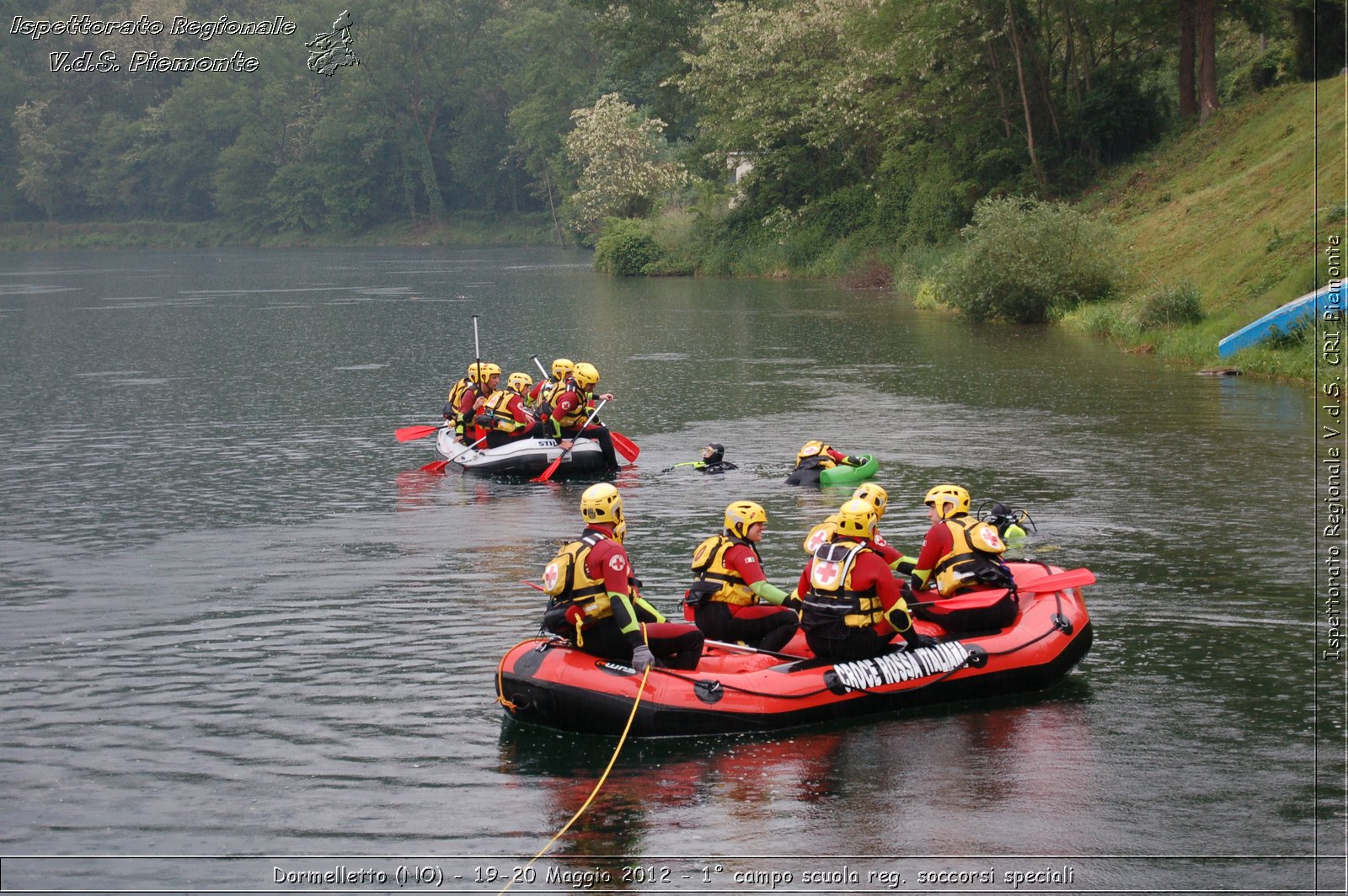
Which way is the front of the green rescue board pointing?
to the viewer's right

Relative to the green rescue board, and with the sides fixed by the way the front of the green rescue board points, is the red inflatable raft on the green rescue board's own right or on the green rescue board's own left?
on the green rescue board's own right

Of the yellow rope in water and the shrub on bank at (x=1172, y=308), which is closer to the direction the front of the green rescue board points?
the shrub on bank

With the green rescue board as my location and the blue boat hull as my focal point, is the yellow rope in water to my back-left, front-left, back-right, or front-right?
back-right

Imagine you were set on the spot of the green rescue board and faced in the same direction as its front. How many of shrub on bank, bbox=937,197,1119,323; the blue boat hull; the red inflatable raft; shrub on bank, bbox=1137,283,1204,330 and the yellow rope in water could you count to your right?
2

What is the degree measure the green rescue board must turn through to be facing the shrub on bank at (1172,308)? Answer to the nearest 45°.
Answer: approximately 45° to its left

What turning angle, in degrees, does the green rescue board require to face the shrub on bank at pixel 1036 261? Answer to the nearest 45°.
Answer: approximately 90° to its left
